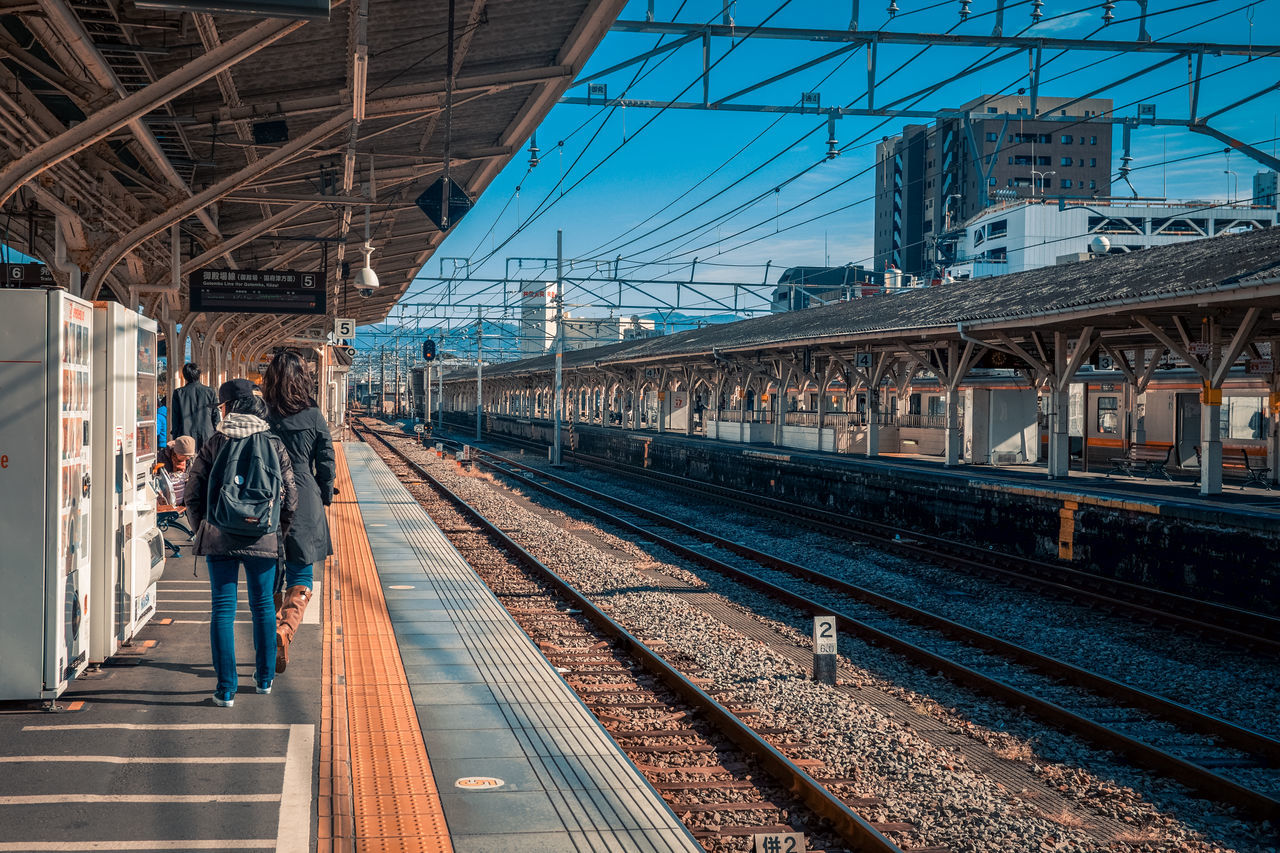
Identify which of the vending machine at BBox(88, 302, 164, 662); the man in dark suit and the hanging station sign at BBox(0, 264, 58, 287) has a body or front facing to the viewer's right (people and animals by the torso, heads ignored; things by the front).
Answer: the vending machine

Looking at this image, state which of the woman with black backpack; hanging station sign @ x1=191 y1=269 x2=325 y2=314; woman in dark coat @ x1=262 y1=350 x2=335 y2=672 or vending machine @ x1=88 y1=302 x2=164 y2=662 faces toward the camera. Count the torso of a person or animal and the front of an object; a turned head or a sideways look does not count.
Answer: the hanging station sign

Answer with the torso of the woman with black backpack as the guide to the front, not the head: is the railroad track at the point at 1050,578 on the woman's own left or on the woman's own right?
on the woman's own right

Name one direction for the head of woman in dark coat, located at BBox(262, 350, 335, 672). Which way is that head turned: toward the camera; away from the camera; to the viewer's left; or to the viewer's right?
away from the camera

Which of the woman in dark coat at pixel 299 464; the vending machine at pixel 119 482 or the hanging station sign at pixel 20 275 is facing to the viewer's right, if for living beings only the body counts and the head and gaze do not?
the vending machine

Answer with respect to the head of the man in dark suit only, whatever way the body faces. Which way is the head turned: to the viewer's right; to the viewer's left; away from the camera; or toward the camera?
away from the camera

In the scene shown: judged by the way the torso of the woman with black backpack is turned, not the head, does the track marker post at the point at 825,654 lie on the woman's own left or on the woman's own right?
on the woman's own right

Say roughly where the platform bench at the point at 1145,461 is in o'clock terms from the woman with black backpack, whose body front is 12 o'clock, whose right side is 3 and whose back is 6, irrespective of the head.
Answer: The platform bench is roughly at 2 o'clock from the woman with black backpack.

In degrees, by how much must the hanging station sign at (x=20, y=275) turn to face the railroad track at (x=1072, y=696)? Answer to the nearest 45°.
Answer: approximately 45° to its left

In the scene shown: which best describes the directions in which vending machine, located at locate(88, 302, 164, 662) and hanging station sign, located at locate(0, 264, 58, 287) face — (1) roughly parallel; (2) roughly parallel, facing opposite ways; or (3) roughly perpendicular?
roughly perpendicular

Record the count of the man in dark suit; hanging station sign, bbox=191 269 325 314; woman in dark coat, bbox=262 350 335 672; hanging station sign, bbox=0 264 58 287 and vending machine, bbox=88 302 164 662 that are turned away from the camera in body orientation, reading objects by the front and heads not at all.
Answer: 2

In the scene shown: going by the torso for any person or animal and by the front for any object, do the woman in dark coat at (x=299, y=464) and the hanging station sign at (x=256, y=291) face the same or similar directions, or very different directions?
very different directions

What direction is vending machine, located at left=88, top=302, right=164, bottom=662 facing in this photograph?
to the viewer's right

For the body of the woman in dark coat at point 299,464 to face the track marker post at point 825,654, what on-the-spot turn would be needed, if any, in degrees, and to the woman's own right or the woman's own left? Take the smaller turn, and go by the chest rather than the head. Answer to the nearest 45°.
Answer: approximately 90° to the woman's own right

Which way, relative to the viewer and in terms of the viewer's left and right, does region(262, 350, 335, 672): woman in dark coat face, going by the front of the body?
facing away from the viewer

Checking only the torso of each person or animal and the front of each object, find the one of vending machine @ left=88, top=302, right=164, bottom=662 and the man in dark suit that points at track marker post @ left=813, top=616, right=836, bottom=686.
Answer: the vending machine

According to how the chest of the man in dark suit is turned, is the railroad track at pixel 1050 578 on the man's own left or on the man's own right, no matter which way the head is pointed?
on the man's own right

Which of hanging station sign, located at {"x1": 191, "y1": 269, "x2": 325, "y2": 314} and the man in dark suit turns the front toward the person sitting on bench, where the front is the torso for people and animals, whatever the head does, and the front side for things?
the hanging station sign

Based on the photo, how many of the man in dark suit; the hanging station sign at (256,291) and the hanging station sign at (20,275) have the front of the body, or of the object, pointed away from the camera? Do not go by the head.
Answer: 1

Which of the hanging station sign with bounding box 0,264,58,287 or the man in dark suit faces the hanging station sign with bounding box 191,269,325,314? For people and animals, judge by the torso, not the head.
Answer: the man in dark suit

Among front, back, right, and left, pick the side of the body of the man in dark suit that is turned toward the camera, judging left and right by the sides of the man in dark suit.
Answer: back
